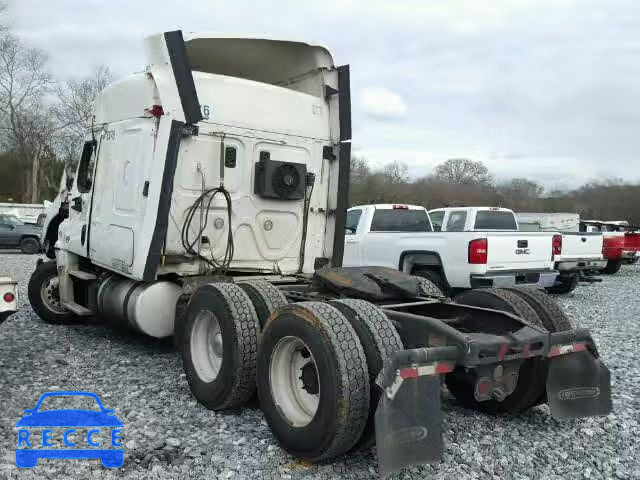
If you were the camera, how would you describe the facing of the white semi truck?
facing away from the viewer and to the left of the viewer

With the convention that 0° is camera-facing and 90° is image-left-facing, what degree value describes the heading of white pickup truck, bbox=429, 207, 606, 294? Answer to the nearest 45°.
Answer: approximately 135°

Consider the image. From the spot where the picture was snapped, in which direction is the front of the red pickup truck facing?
facing away from the viewer and to the left of the viewer

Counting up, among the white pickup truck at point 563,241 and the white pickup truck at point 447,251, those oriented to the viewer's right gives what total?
0

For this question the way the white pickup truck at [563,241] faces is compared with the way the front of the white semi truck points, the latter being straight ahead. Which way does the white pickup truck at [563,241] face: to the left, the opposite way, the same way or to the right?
the same way

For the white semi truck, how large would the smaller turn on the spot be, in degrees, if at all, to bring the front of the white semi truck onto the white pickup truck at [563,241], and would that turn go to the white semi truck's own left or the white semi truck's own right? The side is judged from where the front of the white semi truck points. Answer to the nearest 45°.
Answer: approximately 90° to the white semi truck's own right

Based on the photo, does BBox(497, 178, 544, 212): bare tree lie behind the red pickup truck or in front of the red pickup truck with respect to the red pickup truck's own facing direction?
in front

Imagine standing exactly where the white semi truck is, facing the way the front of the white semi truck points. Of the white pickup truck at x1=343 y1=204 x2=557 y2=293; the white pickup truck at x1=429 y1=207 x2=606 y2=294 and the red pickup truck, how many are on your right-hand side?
3

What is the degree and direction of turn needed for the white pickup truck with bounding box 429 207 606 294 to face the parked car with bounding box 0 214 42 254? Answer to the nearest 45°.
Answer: approximately 45° to its left

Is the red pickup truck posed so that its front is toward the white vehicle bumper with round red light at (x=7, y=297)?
no

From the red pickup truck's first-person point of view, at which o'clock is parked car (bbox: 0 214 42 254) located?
The parked car is roughly at 10 o'clock from the red pickup truck.

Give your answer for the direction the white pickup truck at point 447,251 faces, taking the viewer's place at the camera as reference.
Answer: facing away from the viewer and to the left of the viewer

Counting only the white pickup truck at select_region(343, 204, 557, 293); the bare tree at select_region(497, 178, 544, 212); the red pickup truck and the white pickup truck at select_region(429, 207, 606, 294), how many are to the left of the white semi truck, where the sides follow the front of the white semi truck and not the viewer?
0

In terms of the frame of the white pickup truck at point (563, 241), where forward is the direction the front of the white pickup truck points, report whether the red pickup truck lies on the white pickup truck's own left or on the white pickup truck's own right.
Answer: on the white pickup truck's own right

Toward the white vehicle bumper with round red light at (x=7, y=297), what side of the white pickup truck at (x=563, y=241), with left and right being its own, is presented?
left

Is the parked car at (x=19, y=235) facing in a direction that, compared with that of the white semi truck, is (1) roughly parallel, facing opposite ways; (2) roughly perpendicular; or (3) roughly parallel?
roughly perpendicular
